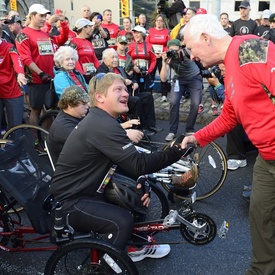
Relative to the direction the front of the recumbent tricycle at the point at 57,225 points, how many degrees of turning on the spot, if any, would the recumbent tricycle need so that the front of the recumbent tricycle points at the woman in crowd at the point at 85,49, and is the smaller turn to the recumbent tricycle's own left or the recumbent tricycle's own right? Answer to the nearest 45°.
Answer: approximately 90° to the recumbent tricycle's own left

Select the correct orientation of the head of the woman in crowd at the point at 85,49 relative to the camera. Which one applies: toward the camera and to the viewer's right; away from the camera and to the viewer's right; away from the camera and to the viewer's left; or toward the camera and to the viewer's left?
toward the camera and to the viewer's right

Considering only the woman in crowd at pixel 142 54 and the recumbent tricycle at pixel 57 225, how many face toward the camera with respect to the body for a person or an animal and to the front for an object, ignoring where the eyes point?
1

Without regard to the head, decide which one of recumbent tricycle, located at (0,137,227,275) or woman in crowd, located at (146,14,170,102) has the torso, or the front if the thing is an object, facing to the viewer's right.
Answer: the recumbent tricycle

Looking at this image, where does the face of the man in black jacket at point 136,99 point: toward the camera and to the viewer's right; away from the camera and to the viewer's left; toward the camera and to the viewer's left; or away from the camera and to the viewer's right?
toward the camera and to the viewer's right

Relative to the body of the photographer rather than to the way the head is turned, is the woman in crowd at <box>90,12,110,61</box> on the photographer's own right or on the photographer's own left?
on the photographer's own right

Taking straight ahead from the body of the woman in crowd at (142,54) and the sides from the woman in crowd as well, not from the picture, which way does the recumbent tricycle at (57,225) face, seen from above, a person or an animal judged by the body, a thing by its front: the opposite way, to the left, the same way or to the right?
to the left

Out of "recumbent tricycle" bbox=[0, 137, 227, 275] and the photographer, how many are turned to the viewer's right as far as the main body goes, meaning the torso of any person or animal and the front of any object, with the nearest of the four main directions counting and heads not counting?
1

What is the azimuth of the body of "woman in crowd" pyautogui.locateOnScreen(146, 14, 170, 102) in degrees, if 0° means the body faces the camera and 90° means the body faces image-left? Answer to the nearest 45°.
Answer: approximately 0°

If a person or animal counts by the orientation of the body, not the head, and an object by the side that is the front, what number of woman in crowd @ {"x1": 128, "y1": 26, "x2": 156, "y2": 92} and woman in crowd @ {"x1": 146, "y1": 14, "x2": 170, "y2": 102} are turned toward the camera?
2

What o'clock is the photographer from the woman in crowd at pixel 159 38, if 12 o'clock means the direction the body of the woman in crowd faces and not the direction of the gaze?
The photographer is roughly at 12 o'clock from the woman in crowd.

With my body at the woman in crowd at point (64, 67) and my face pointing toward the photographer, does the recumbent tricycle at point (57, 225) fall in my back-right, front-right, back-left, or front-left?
back-right
